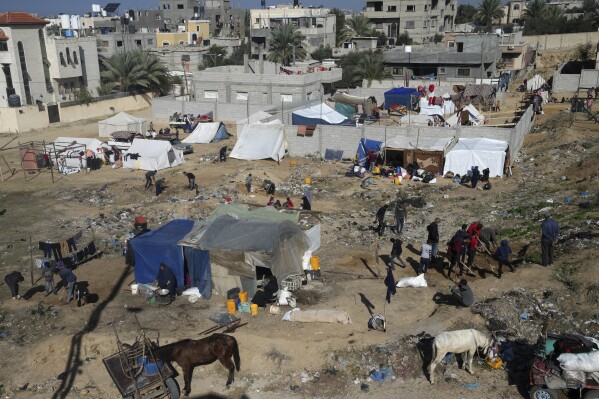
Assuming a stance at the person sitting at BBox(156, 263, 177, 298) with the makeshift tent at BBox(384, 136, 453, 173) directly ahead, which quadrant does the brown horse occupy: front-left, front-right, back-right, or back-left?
back-right

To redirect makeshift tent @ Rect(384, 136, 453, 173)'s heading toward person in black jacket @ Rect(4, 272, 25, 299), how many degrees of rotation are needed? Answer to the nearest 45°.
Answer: approximately 45° to its right

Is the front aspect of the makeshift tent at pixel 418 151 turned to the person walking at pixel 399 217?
yes

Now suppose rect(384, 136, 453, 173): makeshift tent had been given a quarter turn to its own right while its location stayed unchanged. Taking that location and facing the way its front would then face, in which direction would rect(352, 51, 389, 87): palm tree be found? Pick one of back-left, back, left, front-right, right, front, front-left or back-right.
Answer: right

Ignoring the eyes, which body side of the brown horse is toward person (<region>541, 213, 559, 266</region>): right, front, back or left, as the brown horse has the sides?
back

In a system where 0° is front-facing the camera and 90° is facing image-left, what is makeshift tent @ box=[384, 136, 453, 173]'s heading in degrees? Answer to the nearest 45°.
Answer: approximately 0°

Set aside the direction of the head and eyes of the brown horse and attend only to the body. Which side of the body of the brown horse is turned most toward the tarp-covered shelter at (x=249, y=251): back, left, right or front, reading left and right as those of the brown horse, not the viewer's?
right

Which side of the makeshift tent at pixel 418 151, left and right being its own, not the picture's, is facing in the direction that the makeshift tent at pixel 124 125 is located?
right

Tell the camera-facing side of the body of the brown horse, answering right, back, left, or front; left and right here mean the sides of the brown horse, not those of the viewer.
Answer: left

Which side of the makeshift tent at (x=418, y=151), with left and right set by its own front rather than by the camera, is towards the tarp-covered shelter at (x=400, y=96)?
back

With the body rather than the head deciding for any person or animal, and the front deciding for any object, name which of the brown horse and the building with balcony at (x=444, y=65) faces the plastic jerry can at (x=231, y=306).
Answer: the building with balcony

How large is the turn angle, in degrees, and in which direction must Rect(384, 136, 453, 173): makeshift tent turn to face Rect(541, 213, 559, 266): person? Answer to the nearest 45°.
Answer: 0° — it already faces them

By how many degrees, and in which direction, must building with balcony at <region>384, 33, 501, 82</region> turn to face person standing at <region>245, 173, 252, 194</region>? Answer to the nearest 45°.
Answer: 0° — it already faces them

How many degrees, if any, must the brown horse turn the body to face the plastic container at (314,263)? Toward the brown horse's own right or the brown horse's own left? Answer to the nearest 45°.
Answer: approximately 135° to the brown horse's own right

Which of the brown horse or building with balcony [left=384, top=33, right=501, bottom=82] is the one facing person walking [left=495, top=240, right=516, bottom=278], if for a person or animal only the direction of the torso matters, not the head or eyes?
the building with balcony
